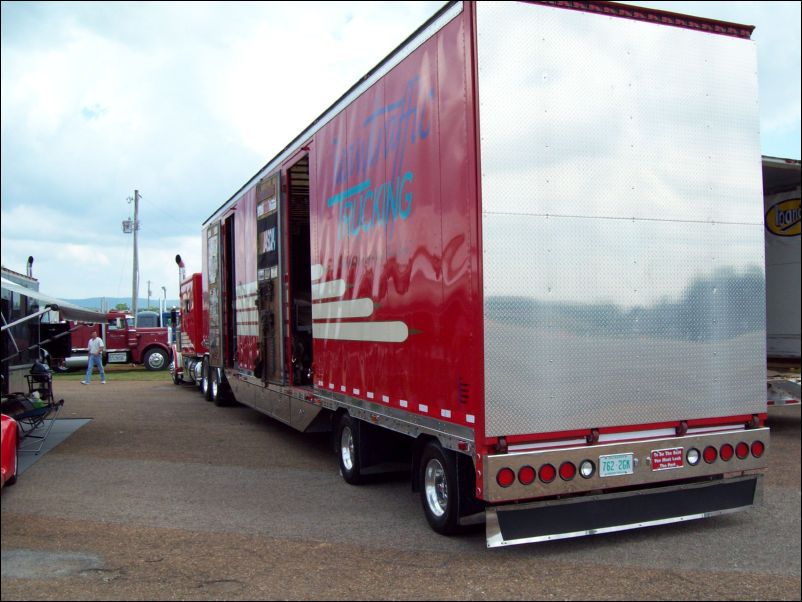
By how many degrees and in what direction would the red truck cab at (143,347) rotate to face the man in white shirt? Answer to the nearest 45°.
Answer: approximately 90° to its right

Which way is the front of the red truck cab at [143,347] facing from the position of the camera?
facing to the right of the viewer

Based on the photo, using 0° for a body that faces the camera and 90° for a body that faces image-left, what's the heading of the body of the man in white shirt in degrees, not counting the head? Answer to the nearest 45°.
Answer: approximately 0°

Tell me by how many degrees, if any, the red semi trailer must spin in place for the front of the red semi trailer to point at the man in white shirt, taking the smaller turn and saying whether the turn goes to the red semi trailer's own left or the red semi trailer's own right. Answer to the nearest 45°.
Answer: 0° — it already faces them

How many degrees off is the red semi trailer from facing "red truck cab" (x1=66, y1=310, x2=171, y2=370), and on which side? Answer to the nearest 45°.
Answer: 0° — it already faces it

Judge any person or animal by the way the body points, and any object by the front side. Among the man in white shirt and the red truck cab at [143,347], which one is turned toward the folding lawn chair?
the man in white shirt

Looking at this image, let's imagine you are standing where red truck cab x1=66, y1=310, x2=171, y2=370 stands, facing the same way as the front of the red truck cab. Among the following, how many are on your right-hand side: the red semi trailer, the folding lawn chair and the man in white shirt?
3

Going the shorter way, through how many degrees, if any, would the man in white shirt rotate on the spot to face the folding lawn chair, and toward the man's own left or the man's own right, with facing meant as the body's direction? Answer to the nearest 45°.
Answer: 0° — they already face it

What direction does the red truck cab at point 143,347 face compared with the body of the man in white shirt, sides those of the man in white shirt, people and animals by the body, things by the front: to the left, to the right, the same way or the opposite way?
to the left

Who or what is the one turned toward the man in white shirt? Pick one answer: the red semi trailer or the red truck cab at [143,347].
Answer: the red semi trailer

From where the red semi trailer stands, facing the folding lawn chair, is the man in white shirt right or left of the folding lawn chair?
right

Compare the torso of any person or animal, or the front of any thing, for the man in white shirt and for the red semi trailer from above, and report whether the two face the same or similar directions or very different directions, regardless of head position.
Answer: very different directions

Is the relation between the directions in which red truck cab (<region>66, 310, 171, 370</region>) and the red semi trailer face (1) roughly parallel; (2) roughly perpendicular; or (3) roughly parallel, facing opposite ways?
roughly perpendicular
